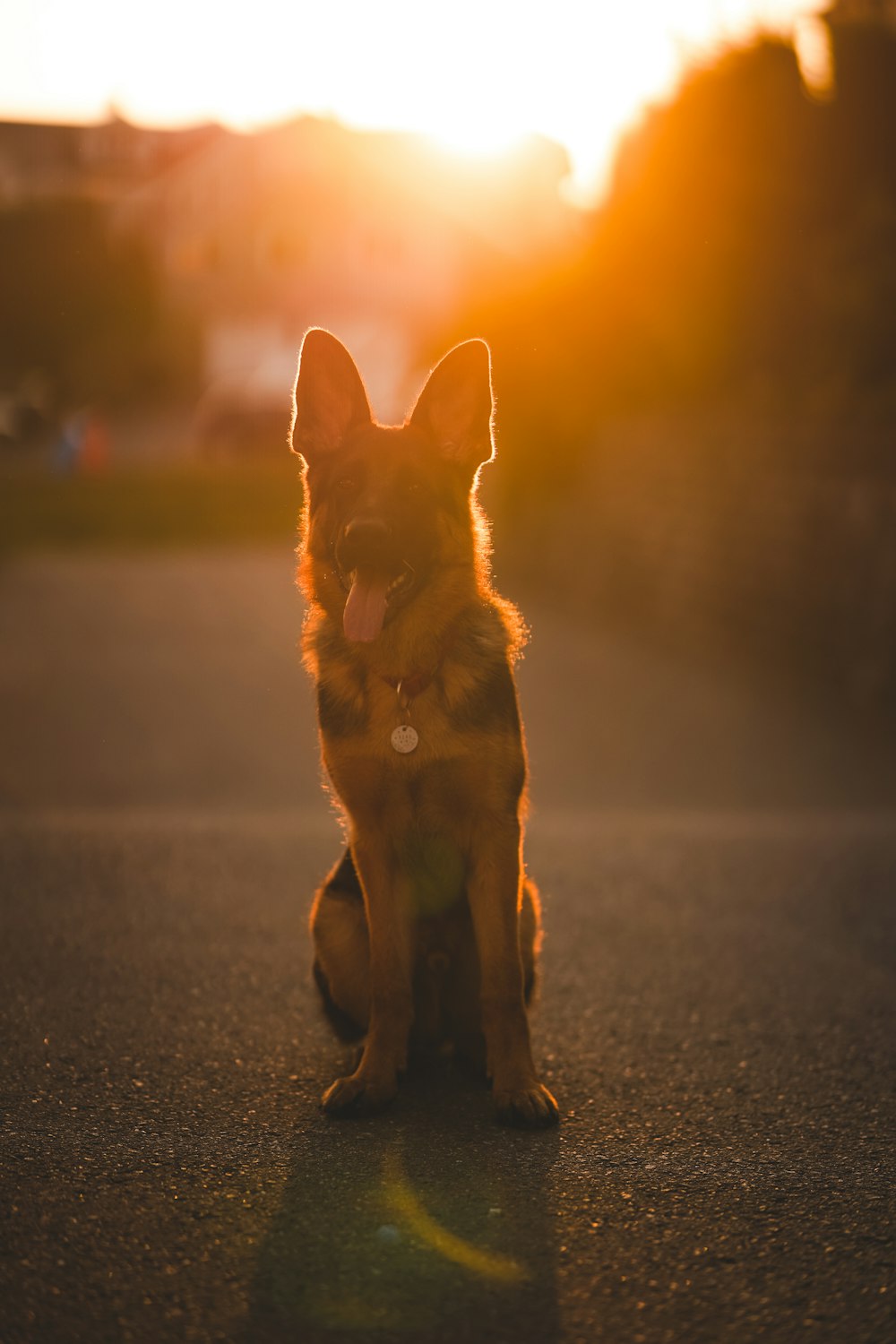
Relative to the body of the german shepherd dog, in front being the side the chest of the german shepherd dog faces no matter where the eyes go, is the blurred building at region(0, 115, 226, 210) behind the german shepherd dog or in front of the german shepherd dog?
behind

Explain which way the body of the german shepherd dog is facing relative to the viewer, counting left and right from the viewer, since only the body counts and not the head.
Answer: facing the viewer

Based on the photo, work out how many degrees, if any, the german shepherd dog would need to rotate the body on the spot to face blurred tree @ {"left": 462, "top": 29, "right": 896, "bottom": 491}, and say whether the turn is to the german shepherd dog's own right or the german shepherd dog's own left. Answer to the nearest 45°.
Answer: approximately 180°

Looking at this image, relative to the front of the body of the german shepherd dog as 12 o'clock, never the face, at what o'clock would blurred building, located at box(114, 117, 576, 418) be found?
The blurred building is roughly at 6 o'clock from the german shepherd dog.

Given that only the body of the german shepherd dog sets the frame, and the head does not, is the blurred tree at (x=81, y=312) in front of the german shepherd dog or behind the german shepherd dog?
behind

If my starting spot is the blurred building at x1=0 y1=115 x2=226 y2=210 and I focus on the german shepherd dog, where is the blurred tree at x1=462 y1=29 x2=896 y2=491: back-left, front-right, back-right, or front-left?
front-left
